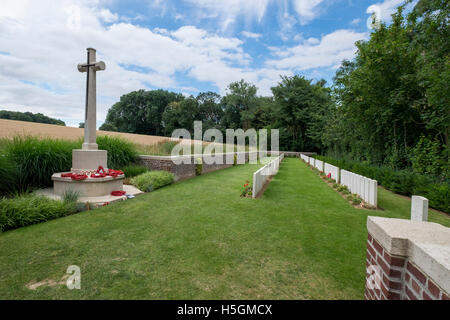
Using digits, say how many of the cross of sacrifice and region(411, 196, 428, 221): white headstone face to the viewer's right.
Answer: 0

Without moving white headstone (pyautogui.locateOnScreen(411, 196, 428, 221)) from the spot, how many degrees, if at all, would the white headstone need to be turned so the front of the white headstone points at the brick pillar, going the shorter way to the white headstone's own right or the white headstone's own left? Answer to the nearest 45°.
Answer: approximately 45° to the white headstone's own left

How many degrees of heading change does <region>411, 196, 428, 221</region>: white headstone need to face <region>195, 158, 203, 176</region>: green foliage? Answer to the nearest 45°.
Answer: approximately 90° to its right

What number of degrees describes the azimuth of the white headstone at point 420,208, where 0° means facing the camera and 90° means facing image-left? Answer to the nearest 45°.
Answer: approximately 45°

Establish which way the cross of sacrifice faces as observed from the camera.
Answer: facing the viewer and to the left of the viewer

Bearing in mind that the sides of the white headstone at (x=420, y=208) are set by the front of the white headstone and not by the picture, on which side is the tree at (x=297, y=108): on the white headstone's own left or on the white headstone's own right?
on the white headstone's own right
